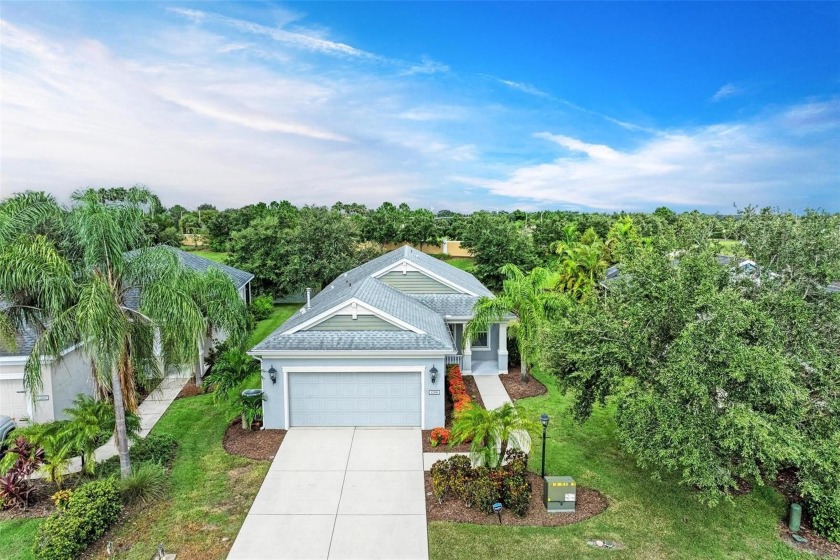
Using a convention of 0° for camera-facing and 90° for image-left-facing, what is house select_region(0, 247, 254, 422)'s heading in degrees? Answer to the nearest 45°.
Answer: approximately 0°

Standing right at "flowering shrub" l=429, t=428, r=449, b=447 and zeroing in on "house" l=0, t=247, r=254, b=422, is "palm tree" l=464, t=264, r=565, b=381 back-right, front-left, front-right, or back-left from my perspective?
back-right

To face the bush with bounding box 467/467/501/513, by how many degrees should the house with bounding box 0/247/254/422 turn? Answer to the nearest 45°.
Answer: approximately 45° to its left

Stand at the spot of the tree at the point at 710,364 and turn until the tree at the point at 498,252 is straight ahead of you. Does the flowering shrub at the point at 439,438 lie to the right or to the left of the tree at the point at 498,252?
left

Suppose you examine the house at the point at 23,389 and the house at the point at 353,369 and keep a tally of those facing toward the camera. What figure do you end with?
2
